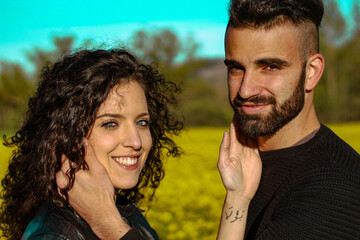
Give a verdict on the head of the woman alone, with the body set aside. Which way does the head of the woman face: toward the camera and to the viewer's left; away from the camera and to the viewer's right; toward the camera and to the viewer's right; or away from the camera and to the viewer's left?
toward the camera and to the viewer's right

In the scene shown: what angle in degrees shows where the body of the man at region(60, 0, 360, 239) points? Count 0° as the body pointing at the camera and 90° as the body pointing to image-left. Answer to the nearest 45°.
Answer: approximately 45°

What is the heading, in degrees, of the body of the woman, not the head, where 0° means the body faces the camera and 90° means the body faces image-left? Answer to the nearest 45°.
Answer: approximately 315°

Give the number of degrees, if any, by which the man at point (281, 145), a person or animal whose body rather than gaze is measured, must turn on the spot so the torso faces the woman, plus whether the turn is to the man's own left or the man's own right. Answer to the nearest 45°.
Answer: approximately 45° to the man's own right
